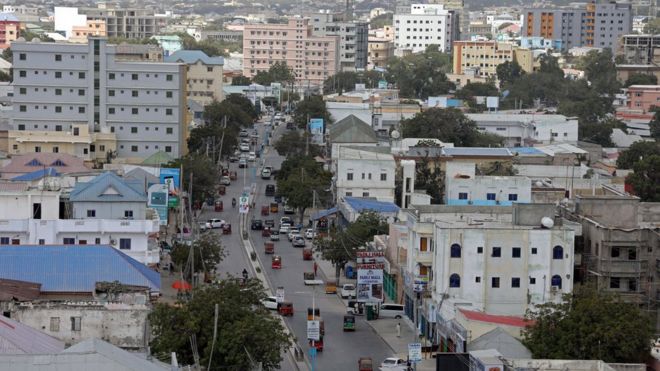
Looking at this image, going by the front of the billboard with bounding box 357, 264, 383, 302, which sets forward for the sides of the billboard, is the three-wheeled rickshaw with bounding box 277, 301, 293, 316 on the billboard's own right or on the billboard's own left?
on the billboard's own right

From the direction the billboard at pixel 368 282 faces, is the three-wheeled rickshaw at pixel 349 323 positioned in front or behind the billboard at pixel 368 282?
in front

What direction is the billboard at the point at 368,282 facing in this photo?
toward the camera

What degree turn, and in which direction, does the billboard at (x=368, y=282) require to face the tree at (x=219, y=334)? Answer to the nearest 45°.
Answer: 0° — it already faces it

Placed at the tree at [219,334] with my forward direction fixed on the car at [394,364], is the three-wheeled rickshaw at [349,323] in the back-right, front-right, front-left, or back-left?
front-left

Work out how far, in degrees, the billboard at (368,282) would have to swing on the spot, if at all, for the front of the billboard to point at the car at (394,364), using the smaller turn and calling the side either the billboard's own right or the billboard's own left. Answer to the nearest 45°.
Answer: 0° — it already faces it

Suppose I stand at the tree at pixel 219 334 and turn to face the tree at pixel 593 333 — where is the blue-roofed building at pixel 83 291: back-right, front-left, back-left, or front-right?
back-left
